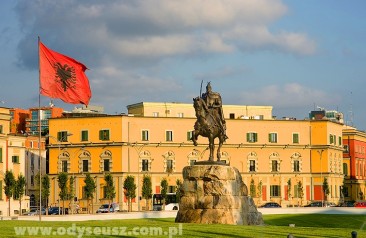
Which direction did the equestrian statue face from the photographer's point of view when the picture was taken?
facing the viewer and to the left of the viewer

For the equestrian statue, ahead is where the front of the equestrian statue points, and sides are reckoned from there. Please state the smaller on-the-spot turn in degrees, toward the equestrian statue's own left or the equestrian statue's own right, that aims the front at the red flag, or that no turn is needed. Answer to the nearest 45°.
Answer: approximately 45° to the equestrian statue's own right
